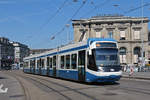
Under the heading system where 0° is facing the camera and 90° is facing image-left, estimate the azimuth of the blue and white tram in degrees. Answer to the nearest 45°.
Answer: approximately 315°
